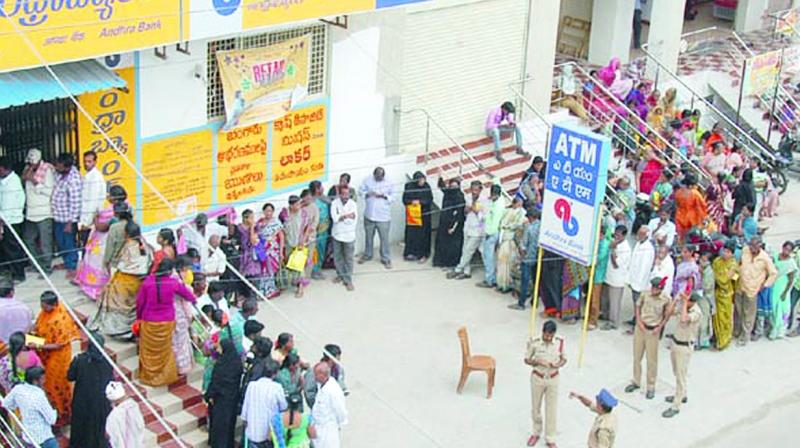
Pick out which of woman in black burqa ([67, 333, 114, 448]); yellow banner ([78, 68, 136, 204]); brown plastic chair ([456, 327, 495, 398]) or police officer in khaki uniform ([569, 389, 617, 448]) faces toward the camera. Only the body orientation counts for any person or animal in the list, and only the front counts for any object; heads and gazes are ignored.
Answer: the yellow banner

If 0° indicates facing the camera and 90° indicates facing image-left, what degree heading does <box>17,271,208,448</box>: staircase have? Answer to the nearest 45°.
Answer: approximately 315°

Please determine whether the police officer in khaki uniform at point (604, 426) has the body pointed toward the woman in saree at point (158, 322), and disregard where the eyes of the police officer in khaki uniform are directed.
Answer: yes

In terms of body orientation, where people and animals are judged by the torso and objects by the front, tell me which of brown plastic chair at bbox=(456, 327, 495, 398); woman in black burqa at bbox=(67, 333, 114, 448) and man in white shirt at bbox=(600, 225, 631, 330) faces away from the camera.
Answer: the woman in black burqa

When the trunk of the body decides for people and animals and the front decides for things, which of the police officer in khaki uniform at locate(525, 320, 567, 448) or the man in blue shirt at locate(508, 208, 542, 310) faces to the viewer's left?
the man in blue shirt

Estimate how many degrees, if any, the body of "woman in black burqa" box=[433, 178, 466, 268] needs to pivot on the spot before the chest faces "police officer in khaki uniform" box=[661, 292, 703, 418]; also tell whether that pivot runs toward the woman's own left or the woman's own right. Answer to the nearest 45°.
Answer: approximately 90° to the woman's own left

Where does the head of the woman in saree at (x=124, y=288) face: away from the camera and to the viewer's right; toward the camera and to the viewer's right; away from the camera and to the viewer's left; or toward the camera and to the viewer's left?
away from the camera and to the viewer's left

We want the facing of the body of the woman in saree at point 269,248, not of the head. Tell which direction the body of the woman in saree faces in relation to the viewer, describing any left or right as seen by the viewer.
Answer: facing the viewer

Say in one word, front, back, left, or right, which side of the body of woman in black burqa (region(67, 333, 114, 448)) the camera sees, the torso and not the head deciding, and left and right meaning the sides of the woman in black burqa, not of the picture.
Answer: back
